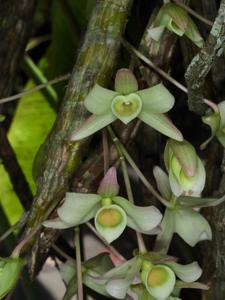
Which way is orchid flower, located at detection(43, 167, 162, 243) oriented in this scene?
toward the camera

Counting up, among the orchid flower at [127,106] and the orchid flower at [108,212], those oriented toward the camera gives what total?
2

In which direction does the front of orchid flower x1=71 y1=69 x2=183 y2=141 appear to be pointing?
toward the camera

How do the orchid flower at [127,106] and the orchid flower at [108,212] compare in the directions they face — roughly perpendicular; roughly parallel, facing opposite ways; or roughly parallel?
roughly parallel
